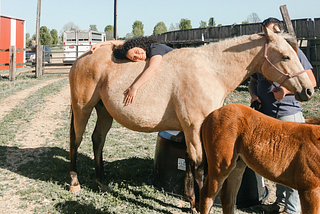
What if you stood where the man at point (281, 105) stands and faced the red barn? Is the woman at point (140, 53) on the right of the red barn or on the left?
left

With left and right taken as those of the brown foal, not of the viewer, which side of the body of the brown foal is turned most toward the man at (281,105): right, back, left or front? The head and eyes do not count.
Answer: left

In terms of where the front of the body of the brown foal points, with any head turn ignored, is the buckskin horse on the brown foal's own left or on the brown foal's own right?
on the brown foal's own left

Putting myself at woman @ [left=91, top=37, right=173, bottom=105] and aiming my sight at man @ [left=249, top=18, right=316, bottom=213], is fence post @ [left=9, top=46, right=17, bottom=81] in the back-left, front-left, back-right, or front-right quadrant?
back-left
